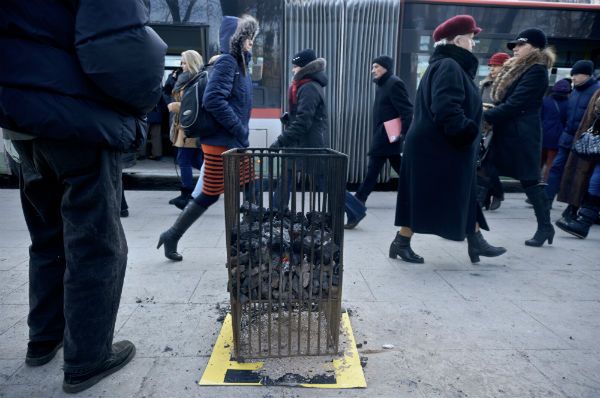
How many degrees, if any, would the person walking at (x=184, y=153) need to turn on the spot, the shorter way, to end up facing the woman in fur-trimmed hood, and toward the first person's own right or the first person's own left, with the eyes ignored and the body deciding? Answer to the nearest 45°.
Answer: approximately 90° to the first person's own left

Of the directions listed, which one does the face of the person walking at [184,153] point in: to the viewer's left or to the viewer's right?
to the viewer's left

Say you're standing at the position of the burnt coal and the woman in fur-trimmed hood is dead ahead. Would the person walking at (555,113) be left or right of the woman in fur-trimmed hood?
right

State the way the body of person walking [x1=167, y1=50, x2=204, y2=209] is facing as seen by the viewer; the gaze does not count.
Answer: to the viewer's left

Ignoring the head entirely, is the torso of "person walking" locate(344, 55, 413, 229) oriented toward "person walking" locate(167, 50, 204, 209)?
yes

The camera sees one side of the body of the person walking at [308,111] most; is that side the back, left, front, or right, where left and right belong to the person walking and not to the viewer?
left

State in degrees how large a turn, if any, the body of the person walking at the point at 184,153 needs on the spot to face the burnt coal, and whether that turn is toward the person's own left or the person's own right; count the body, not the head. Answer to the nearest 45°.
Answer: approximately 90° to the person's own left

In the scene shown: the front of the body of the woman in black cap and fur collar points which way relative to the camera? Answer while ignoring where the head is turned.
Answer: to the viewer's left
